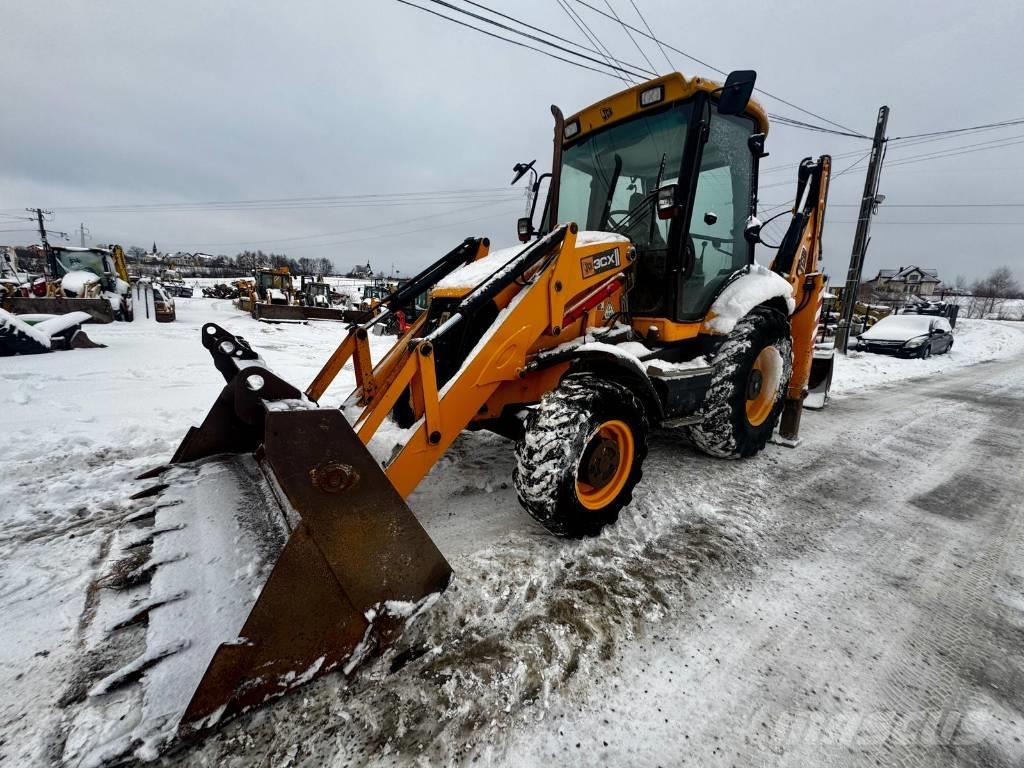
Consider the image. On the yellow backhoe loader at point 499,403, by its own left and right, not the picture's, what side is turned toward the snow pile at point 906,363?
back

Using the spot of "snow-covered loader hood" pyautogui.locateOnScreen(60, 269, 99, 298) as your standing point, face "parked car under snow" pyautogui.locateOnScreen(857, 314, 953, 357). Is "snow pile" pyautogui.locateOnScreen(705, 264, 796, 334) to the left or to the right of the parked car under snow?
right

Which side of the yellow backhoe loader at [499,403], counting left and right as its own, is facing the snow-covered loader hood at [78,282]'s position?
right

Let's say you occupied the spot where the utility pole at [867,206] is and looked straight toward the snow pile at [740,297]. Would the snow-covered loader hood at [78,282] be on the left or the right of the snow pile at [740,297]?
right

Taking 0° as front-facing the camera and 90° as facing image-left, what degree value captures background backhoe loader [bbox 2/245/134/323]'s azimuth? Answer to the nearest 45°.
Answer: approximately 45°

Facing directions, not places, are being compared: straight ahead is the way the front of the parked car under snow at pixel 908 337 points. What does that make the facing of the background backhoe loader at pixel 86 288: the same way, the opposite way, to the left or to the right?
to the left

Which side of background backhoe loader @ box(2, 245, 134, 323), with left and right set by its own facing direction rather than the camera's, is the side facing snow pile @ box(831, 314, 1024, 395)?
left

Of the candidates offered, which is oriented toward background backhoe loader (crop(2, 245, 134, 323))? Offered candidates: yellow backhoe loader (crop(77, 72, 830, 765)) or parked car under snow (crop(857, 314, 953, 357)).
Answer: the parked car under snow

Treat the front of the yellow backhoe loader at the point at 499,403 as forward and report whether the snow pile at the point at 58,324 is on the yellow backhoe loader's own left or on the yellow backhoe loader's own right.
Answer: on the yellow backhoe loader's own right

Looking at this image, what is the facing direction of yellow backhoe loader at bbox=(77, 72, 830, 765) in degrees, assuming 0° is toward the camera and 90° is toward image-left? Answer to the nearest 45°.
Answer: approximately 45°

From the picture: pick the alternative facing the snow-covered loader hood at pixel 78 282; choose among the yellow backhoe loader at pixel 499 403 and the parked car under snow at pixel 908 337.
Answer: the parked car under snow
